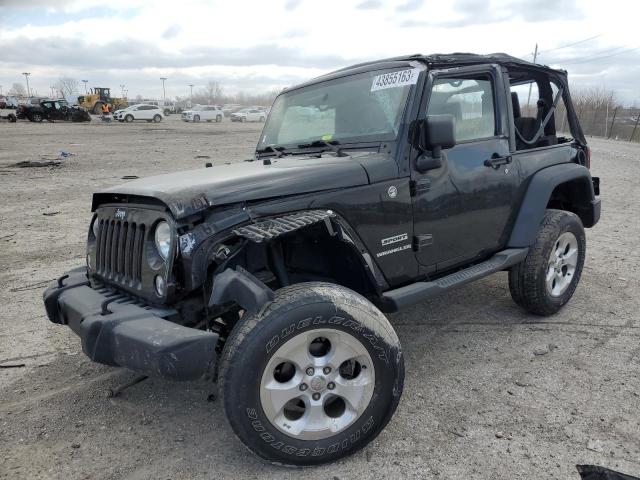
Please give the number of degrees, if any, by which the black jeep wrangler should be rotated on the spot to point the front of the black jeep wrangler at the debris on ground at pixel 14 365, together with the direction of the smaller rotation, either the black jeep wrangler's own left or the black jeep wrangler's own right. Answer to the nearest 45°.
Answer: approximately 45° to the black jeep wrangler's own right

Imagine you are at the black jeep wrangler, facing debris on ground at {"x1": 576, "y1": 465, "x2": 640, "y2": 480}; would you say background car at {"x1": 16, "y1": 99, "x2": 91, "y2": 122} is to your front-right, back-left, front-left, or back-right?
back-left

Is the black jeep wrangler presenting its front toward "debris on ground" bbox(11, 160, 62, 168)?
no

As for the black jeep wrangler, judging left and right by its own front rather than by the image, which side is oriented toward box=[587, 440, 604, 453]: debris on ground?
left

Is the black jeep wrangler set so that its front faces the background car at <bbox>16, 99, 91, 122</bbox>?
no

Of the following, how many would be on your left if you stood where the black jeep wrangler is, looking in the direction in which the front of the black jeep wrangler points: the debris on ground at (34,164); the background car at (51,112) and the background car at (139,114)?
0

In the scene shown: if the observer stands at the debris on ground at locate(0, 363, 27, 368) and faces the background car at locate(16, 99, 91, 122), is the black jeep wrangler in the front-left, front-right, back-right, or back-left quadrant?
back-right

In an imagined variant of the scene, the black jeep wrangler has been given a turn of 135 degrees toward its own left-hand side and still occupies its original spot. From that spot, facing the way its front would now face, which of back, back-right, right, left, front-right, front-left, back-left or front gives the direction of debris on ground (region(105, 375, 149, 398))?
back

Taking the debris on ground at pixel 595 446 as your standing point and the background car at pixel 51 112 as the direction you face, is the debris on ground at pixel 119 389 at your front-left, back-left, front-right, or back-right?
front-left

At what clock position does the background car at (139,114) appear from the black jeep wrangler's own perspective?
The background car is roughly at 4 o'clock from the black jeep wrangler.

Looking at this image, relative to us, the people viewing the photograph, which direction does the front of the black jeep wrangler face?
facing the viewer and to the left of the viewer

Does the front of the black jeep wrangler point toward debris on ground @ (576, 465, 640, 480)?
no
